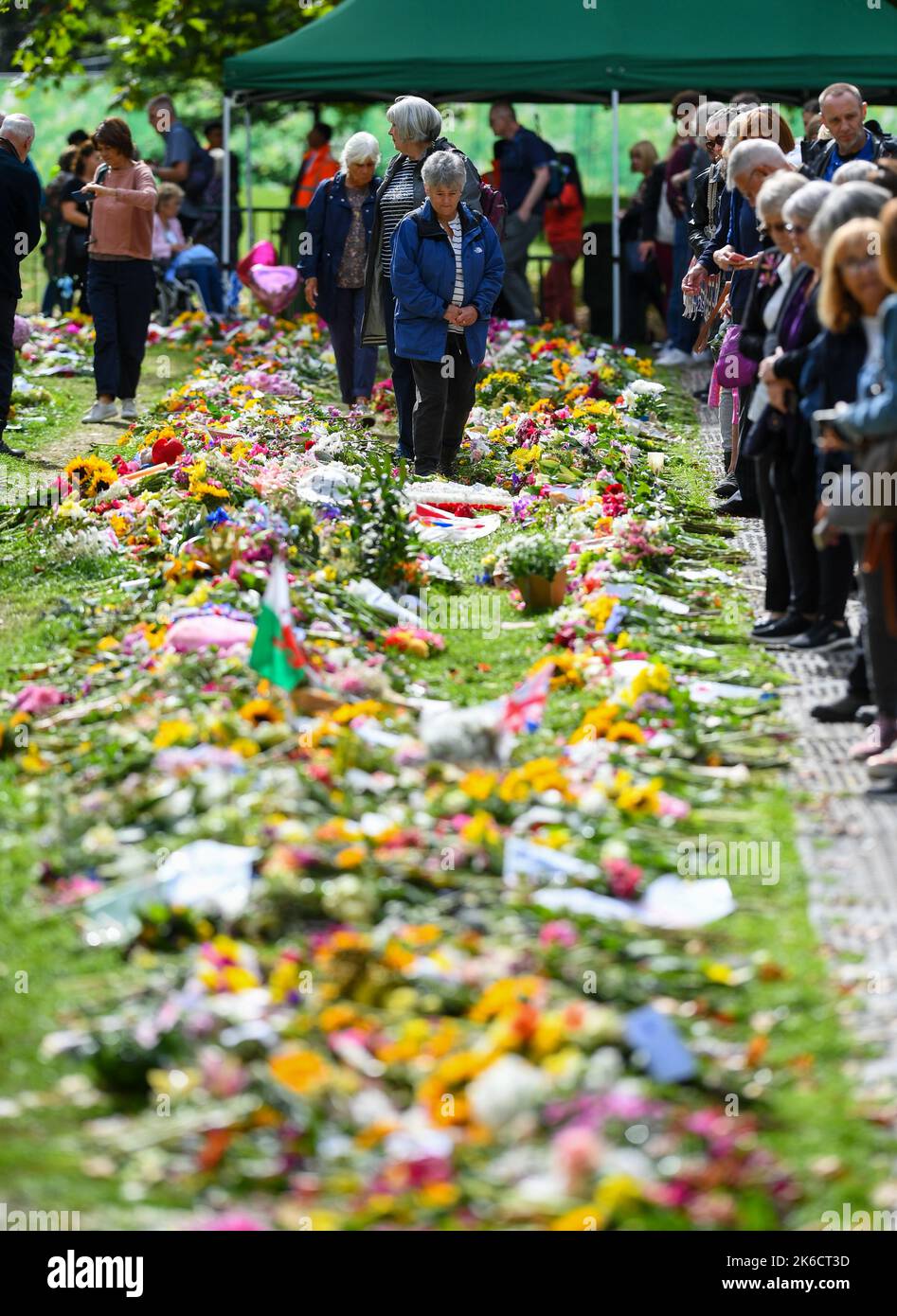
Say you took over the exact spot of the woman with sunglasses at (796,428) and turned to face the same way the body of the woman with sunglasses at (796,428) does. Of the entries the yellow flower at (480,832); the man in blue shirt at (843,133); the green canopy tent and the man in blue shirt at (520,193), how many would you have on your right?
3

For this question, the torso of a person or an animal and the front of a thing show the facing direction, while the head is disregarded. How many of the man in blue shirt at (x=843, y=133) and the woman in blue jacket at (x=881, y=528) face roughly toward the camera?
1

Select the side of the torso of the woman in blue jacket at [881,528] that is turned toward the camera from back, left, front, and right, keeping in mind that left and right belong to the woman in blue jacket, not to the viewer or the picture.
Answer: left

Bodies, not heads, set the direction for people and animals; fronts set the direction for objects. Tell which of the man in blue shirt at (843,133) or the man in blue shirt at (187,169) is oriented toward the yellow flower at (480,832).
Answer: the man in blue shirt at (843,133)

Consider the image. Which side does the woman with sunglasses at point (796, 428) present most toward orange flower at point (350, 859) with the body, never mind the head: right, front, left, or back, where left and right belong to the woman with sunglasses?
left

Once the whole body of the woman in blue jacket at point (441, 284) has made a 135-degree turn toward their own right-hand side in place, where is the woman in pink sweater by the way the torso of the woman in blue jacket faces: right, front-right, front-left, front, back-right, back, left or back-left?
front

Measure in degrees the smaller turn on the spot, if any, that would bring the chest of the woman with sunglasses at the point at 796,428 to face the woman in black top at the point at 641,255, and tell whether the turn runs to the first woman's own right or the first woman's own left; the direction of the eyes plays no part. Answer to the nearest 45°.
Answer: approximately 90° to the first woman's own right

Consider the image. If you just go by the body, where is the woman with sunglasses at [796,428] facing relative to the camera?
to the viewer's left

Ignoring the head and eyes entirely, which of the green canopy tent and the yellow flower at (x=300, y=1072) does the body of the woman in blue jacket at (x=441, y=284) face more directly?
the yellow flower

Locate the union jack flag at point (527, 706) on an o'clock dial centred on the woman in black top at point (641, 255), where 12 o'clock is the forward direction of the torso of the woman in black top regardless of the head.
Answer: The union jack flag is roughly at 9 o'clock from the woman in black top.
